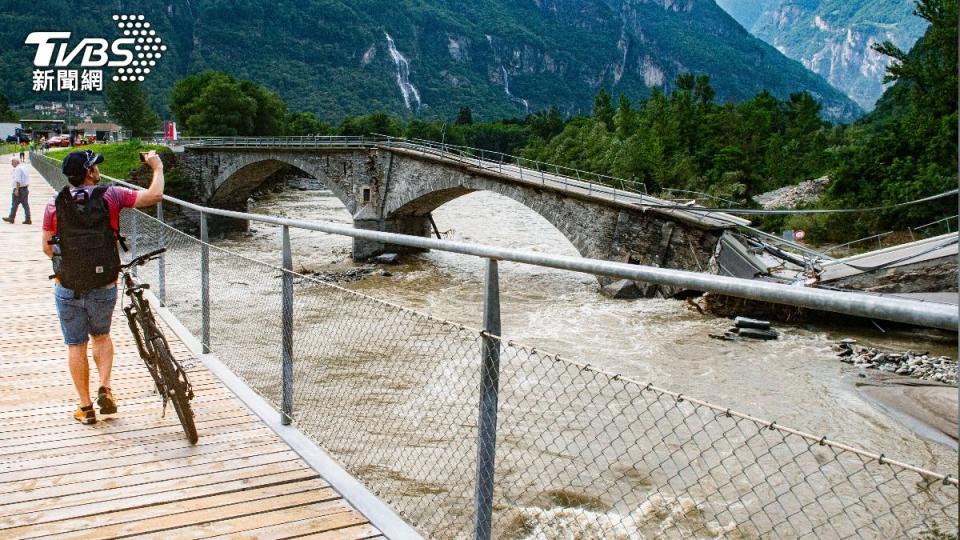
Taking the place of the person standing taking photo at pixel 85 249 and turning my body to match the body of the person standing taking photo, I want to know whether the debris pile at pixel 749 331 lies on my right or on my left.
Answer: on my right

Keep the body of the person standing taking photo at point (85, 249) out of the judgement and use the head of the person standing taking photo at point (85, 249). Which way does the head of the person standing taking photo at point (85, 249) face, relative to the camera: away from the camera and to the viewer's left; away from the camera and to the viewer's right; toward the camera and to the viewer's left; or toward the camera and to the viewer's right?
away from the camera and to the viewer's right

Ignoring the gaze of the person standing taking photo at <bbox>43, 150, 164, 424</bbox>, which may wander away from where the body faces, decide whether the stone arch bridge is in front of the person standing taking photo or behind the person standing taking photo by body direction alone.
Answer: in front

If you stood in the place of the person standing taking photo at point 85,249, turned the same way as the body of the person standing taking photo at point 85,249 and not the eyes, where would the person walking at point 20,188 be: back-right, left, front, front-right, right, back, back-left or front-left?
front

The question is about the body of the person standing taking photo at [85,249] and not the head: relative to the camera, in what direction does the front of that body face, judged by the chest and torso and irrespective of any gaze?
away from the camera

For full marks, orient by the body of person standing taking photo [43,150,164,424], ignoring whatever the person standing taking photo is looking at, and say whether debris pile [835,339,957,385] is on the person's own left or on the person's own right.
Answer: on the person's own right
